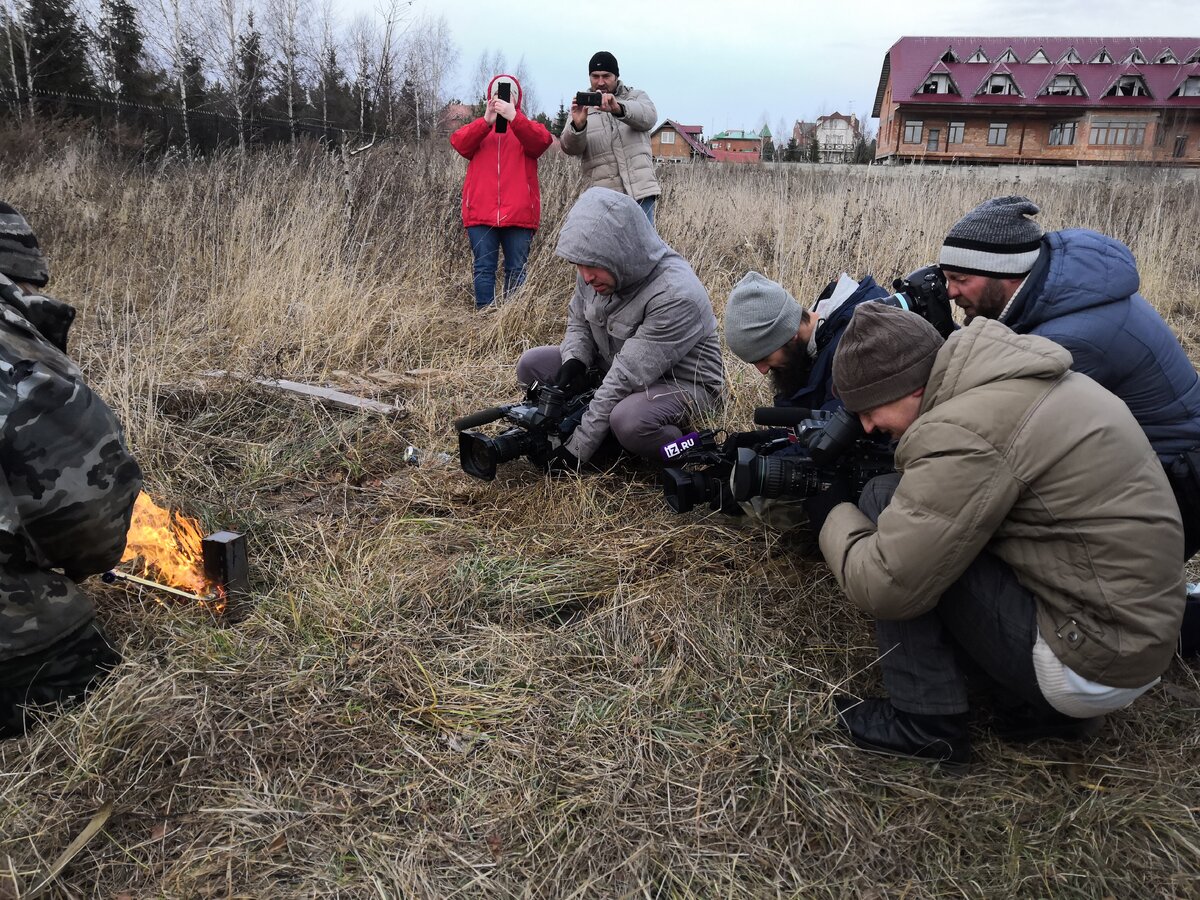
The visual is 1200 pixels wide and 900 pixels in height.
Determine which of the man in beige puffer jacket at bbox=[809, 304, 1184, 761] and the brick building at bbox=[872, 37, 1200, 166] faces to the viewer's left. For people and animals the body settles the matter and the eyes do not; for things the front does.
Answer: the man in beige puffer jacket

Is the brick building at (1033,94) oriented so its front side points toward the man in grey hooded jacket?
yes

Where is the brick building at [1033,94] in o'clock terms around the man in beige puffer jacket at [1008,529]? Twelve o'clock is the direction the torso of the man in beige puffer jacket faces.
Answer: The brick building is roughly at 3 o'clock from the man in beige puffer jacket.

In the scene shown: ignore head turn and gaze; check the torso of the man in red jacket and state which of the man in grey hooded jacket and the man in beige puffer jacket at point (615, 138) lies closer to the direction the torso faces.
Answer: the man in grey hooded jacket

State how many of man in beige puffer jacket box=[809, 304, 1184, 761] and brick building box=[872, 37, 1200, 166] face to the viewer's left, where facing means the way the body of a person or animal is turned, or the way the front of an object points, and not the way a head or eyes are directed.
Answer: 1

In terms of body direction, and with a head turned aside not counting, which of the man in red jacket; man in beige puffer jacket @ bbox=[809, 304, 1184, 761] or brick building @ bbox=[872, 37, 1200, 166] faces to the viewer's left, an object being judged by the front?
the man in beige puffer jacket

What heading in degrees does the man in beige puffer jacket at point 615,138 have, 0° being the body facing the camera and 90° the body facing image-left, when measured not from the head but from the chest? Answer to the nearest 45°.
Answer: approximately 45°

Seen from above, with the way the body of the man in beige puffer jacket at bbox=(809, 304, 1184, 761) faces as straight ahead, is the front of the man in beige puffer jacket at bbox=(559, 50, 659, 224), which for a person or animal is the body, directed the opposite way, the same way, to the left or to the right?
to the left

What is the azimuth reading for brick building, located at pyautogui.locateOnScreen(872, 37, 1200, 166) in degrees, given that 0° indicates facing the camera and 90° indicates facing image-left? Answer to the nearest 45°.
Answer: approximately 0°

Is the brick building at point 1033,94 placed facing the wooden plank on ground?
yes

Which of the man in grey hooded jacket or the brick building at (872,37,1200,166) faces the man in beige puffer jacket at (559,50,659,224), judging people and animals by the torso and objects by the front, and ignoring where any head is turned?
the brick building
